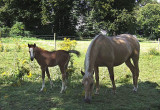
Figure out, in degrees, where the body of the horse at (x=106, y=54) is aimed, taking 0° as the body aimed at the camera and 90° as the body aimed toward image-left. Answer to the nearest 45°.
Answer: approximately 45°

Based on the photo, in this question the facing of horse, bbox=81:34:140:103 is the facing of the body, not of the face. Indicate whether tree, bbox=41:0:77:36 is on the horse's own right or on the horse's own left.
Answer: on the horse's own right
